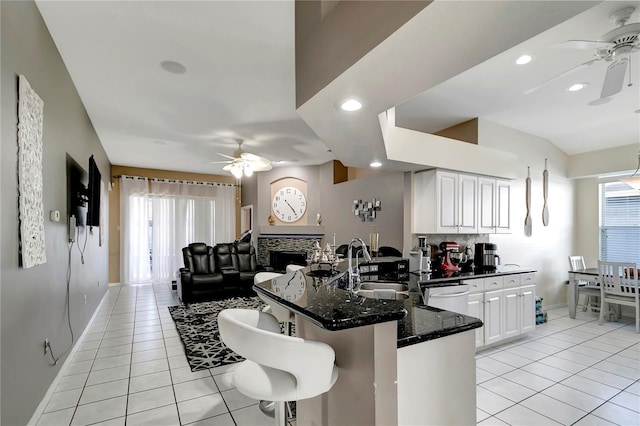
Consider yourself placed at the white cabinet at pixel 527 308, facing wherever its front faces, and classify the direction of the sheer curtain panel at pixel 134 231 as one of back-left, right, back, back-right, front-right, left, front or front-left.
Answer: back-right

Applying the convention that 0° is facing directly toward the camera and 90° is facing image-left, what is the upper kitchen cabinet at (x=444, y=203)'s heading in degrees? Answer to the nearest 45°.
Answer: approximately 315°

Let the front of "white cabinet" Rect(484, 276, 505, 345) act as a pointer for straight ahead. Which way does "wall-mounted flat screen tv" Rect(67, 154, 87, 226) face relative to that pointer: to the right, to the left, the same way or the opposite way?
to the left

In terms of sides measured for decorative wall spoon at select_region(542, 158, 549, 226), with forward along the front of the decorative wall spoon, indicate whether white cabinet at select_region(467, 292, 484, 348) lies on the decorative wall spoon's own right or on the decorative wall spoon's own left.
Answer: on the decorative wall spoon's own right
